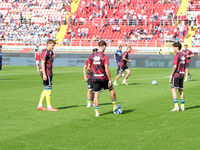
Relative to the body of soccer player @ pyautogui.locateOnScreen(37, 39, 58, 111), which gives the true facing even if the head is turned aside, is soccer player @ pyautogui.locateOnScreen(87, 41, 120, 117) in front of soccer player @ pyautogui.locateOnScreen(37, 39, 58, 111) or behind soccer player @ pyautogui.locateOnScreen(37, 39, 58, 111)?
in front
